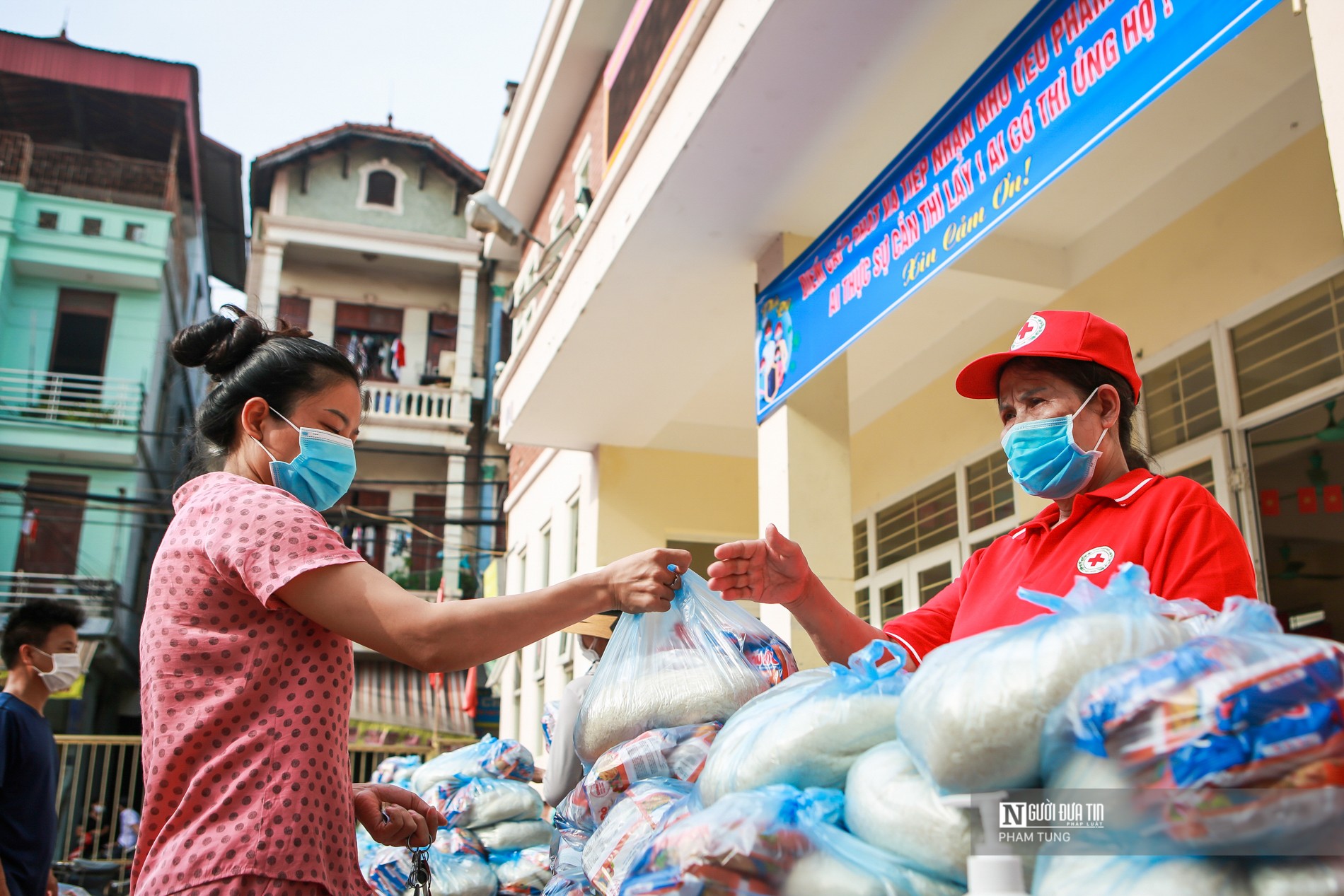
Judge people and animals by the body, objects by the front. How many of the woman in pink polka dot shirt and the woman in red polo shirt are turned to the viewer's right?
1

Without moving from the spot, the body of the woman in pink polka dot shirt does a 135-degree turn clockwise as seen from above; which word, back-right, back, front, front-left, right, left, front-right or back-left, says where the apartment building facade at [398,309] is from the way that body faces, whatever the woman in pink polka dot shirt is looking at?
back-right

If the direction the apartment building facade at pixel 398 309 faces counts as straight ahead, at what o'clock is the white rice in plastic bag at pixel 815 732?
The white rice in plastic bag is roughly at 12 o'clock from the apartment building facade.

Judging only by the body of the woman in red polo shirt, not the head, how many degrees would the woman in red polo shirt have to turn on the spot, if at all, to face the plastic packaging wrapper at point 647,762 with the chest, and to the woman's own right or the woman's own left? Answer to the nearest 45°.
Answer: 0° — they already face it

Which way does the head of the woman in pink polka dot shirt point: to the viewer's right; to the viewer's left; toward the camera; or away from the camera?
to the viewer's right

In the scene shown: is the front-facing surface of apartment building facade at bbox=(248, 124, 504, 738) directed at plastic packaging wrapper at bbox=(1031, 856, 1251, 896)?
yes

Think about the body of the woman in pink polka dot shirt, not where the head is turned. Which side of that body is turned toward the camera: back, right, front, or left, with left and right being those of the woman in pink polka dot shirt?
right

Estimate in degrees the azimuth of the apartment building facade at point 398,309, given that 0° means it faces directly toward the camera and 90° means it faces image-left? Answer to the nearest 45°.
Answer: approximately 0°
